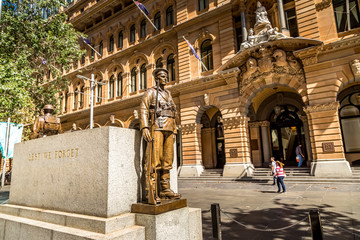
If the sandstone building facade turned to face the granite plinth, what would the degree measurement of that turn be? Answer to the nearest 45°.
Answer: approximately 45° to its left

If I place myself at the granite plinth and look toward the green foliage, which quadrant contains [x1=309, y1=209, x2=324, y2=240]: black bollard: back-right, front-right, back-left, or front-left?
back-right

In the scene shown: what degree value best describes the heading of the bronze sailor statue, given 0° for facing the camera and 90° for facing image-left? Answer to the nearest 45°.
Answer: approximately 315°

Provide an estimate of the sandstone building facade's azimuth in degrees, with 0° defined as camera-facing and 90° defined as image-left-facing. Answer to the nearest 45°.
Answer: approximately 45°

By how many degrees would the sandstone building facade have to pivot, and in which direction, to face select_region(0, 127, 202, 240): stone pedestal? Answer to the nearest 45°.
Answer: approximately 45° to its left
